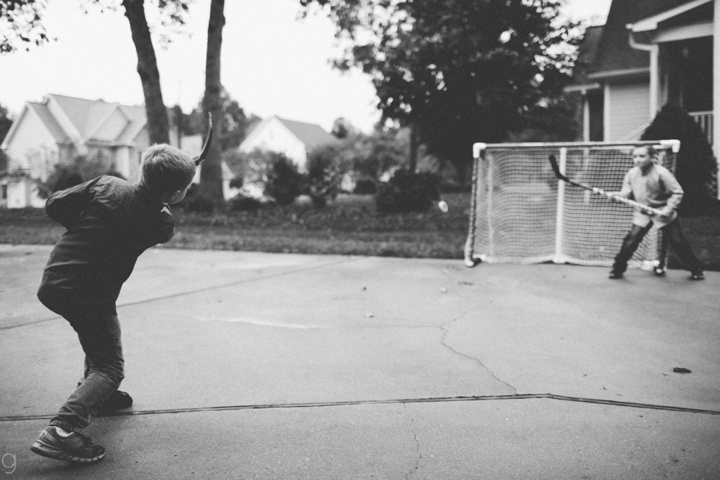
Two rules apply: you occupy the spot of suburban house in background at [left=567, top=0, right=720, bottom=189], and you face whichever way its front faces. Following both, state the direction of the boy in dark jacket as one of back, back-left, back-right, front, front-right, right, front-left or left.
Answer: front-left

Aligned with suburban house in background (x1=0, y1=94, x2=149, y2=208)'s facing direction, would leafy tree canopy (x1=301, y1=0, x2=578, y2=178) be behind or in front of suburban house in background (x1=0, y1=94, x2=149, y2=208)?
in front

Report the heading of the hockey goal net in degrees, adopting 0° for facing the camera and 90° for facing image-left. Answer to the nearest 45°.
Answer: approximately 0°

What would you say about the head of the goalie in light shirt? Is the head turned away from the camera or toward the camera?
toward the camera

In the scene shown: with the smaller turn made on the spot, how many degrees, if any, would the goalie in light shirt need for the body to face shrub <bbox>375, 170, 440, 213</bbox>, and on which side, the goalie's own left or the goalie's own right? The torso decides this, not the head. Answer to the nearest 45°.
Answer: approximately 90° to the goalie's own right

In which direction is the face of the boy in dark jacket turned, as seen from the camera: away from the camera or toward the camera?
away from the camera

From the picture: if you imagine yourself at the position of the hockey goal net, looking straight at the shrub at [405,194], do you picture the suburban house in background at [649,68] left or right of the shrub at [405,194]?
right

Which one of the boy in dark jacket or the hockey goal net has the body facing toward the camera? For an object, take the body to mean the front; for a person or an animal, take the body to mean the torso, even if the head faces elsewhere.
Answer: the hockey goal net

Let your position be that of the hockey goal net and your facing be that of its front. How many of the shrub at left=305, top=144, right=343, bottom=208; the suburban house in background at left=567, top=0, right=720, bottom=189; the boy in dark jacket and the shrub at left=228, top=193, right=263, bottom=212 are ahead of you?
1

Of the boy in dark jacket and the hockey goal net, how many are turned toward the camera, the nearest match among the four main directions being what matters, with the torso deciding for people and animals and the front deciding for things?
1

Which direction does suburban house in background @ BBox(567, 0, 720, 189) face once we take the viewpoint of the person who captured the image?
facing the viewer and to the left of the viewer

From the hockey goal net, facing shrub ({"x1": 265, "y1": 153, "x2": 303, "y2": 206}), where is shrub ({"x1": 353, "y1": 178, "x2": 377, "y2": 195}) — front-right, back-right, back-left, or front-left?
front-right

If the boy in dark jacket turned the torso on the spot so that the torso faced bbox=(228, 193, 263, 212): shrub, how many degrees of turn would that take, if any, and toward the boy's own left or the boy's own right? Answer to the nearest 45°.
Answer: approximately 45° to the boy's own left

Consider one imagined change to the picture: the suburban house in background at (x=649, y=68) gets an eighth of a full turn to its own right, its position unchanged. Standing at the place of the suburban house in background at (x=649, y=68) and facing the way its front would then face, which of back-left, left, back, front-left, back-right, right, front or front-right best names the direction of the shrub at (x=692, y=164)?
left

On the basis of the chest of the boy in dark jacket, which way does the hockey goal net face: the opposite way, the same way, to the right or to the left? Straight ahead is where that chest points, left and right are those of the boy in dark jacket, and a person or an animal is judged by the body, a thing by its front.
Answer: the opposite way

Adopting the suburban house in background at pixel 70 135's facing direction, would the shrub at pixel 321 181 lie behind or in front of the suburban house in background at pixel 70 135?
in front
